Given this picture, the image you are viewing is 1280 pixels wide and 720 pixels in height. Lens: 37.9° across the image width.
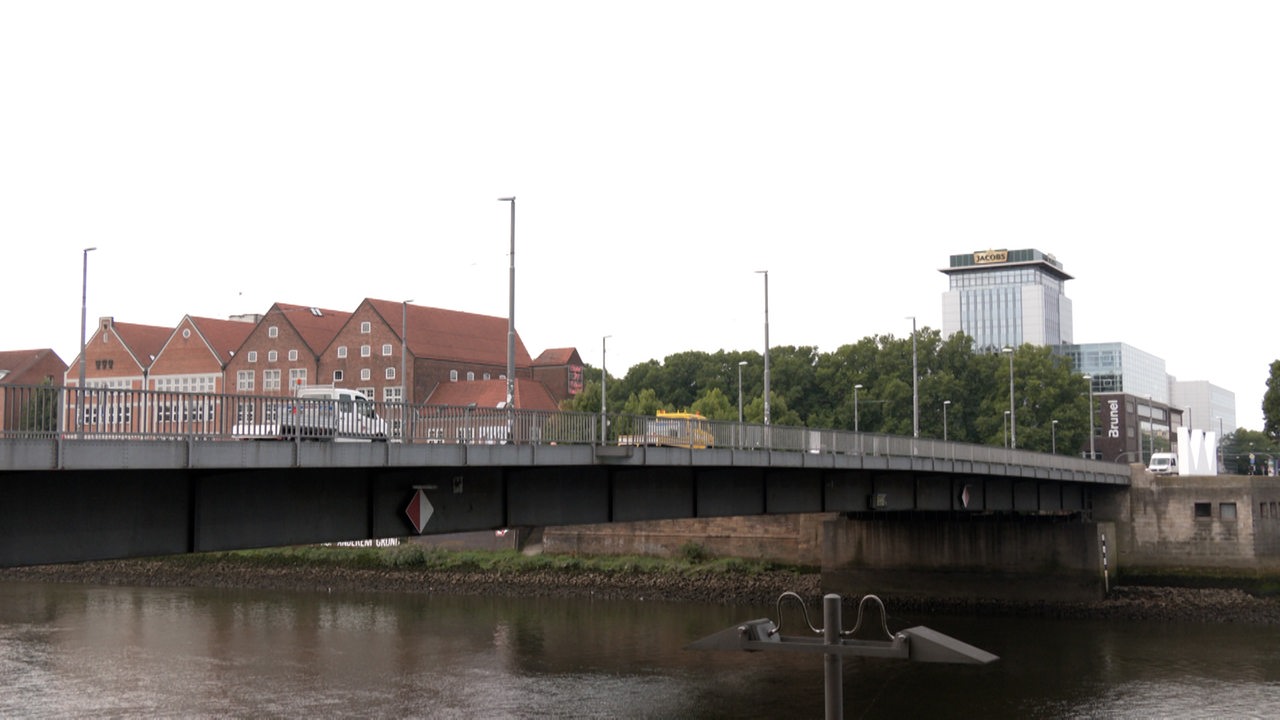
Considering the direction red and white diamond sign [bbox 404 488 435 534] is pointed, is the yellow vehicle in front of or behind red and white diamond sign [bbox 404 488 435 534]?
behind

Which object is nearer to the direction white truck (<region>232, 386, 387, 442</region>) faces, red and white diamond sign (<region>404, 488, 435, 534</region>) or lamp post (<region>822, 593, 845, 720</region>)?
the red and white diamond sign

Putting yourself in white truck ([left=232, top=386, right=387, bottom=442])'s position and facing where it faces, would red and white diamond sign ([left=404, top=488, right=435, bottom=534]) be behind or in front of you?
in front

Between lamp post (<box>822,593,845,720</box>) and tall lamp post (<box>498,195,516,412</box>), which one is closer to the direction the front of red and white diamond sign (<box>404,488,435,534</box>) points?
the lamp post (<box>822,593,845,720</box>)

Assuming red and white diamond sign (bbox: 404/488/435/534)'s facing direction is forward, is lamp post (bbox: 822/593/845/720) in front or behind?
in front

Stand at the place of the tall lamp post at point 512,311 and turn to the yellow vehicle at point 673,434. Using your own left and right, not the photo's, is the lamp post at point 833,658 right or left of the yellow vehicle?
right

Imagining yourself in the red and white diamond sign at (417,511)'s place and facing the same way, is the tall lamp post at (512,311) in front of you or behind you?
behind

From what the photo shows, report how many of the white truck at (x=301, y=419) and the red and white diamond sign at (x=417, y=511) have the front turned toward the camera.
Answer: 1

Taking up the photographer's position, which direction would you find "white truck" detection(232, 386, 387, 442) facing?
facing away from the viewer and to the right of the viewer
